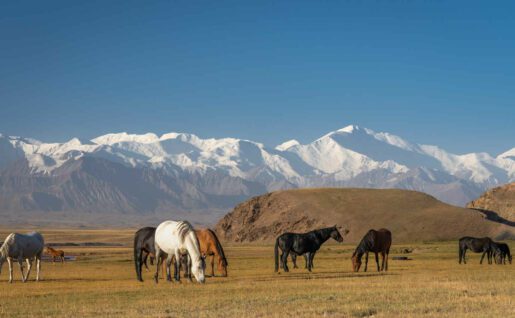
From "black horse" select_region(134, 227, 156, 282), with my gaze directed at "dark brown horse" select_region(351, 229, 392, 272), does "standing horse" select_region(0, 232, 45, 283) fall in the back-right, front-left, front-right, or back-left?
back-left

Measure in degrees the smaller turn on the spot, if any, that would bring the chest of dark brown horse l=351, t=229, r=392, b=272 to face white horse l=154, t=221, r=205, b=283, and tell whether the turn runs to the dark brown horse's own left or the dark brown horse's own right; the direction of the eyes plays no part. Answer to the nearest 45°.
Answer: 0° — it already faces it

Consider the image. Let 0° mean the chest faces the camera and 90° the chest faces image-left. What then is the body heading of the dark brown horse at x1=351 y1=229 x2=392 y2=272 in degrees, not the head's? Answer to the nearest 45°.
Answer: approximately 45°
